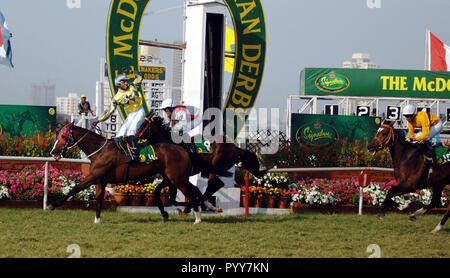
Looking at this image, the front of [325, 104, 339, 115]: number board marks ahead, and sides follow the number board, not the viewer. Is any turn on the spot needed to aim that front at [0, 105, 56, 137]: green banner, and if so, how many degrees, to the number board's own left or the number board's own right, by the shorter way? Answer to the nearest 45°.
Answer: approximately 45° to the number board's own right

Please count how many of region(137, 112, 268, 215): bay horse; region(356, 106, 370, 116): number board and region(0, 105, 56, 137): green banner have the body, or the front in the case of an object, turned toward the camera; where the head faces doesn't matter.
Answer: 2

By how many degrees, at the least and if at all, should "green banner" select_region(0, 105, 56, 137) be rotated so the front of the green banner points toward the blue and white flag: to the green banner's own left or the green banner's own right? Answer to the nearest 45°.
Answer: approximately 180°

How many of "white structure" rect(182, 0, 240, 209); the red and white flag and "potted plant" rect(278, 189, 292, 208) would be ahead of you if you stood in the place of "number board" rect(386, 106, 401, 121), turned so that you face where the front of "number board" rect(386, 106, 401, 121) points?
2
